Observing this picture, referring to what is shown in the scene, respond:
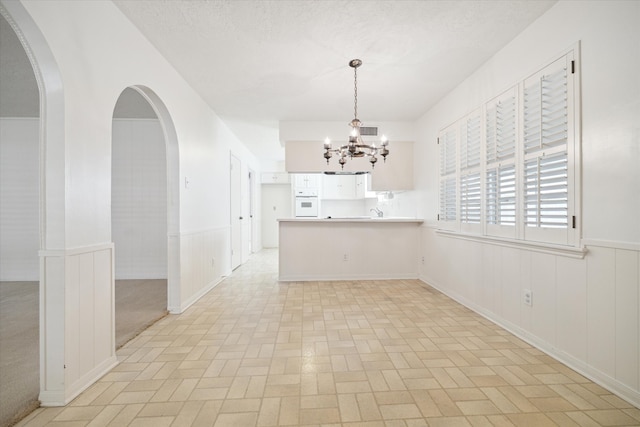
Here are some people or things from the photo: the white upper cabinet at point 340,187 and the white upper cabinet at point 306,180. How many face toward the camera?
2

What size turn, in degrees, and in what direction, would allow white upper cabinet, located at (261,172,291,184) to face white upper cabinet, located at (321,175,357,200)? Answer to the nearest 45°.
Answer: approximately 45° to its left

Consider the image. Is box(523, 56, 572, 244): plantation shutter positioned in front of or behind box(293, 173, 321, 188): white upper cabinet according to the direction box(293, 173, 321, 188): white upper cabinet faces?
in front

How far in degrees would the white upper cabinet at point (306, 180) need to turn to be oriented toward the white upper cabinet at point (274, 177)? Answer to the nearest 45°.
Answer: approximately 135° to its right

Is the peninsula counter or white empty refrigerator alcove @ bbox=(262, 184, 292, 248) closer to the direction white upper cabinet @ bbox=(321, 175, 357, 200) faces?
the peninsula counter

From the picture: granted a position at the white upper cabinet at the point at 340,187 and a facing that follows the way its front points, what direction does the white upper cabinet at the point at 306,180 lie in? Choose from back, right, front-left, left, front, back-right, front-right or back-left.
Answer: right

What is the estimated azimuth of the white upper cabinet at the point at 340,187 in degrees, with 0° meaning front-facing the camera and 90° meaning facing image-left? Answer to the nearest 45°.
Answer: approximately 0°

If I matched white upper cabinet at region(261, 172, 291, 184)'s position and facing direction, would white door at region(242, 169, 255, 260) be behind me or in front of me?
in front
